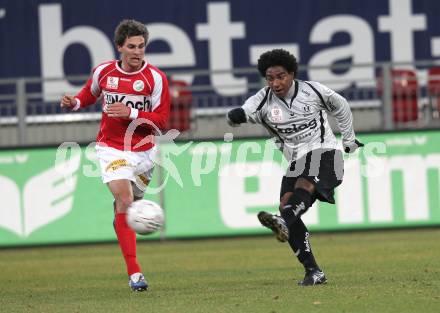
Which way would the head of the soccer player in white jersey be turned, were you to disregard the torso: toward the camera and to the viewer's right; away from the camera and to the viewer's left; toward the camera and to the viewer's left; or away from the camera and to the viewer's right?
toward the camera and to the viewer's left

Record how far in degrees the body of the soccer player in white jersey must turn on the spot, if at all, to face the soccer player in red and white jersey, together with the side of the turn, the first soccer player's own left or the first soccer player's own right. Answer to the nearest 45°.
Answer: approximately 90° to the first soccer player's own right

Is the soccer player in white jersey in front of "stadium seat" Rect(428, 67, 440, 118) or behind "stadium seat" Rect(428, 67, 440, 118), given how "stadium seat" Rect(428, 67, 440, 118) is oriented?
in front

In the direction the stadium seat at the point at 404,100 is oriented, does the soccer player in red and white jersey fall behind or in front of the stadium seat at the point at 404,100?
in front

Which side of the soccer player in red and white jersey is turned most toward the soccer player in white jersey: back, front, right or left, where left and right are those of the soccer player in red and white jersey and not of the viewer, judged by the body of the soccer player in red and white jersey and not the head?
left

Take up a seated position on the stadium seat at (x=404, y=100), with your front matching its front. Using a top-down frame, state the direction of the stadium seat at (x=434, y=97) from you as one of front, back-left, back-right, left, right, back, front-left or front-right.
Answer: left

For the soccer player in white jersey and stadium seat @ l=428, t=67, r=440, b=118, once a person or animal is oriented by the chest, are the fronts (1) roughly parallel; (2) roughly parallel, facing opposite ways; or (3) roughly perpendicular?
roughly parallel

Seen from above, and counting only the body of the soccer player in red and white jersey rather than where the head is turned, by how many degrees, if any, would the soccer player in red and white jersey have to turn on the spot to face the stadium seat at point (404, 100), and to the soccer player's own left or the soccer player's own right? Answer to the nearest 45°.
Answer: approximately 135° to the soccer player's own left

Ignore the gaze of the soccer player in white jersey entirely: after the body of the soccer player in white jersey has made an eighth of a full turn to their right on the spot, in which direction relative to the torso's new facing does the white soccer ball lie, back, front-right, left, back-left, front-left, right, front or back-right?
front-right

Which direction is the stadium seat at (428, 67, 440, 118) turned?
toward the camera

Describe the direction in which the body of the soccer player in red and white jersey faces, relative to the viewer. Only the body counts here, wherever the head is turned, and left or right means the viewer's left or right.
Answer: facing the viewer

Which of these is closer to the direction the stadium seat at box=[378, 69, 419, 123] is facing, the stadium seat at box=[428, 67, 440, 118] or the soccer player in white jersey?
the soccer player in white jersey

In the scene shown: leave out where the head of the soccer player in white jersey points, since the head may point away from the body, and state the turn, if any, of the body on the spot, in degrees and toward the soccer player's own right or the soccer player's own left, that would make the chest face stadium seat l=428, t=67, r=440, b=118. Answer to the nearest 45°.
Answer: approximately 180°

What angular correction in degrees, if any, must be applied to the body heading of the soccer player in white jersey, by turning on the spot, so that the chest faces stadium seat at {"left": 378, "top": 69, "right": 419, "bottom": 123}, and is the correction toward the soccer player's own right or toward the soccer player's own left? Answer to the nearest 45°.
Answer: approximately 180°
